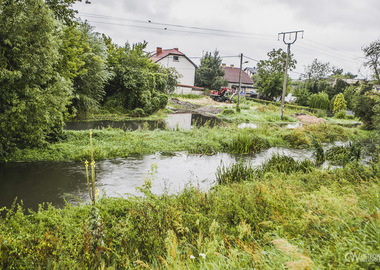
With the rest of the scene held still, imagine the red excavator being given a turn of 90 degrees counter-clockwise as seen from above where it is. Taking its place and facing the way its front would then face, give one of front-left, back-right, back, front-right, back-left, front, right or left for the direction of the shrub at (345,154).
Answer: back

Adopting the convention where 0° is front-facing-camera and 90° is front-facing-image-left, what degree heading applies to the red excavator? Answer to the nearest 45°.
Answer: approximately 270°

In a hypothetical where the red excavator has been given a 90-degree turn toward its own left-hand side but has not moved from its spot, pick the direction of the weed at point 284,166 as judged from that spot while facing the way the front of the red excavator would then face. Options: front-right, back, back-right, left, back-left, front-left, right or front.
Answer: back
